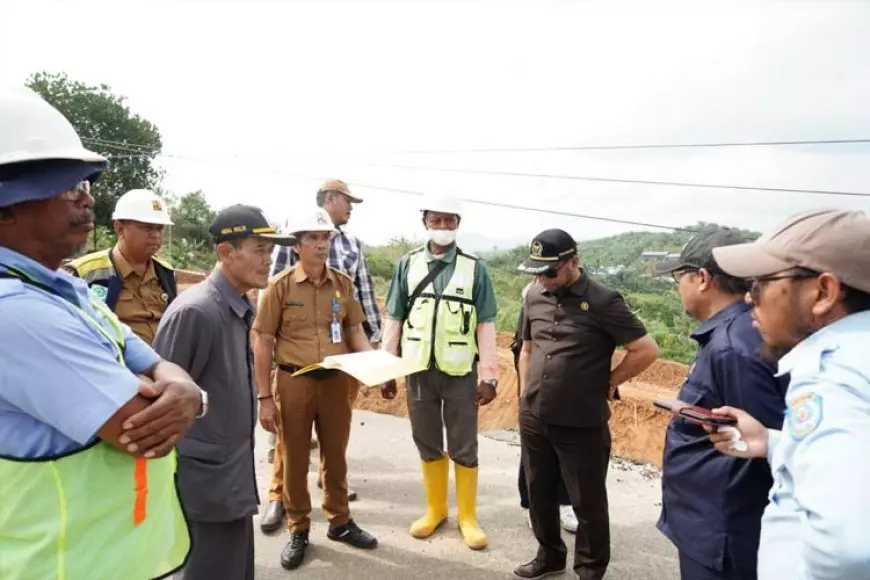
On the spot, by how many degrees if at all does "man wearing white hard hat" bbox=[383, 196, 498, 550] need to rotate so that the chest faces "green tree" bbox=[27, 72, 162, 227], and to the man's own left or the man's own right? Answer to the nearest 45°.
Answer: approximately 135° to the man's own right

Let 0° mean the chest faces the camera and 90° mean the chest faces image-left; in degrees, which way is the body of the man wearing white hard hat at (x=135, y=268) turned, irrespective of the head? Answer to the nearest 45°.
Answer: approximately 315°

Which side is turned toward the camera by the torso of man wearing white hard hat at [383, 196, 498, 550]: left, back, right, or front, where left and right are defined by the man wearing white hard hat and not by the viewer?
front

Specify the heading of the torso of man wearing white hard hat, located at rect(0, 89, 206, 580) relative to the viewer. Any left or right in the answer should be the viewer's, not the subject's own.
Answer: facing to the right of the viewer

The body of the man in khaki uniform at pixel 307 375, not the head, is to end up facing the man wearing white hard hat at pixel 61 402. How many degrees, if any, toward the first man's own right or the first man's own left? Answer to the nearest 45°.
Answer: approximately 45° to the first man's own right

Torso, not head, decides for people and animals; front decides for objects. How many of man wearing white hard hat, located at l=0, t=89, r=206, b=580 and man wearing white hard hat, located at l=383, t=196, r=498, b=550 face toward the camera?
1

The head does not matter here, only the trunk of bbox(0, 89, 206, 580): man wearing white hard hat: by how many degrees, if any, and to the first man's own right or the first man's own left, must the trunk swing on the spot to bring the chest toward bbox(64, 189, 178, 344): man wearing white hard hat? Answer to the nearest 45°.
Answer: approximately 90° to the first man's own left

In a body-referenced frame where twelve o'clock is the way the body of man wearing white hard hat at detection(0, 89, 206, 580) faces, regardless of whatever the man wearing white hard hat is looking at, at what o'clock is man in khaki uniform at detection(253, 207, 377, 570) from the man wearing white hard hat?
The man in khaki uniform is roughly at 10 o'clock from the man wearing white hard hat.

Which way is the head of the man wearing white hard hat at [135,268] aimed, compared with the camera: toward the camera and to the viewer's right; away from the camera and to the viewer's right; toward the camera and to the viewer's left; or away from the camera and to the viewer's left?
toward the camera and to the viewer's right

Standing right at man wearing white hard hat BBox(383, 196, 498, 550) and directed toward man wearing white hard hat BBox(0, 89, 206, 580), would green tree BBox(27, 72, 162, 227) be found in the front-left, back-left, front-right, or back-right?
back-right

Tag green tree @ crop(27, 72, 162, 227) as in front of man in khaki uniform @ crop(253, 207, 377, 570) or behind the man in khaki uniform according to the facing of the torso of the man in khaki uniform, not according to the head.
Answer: behind
